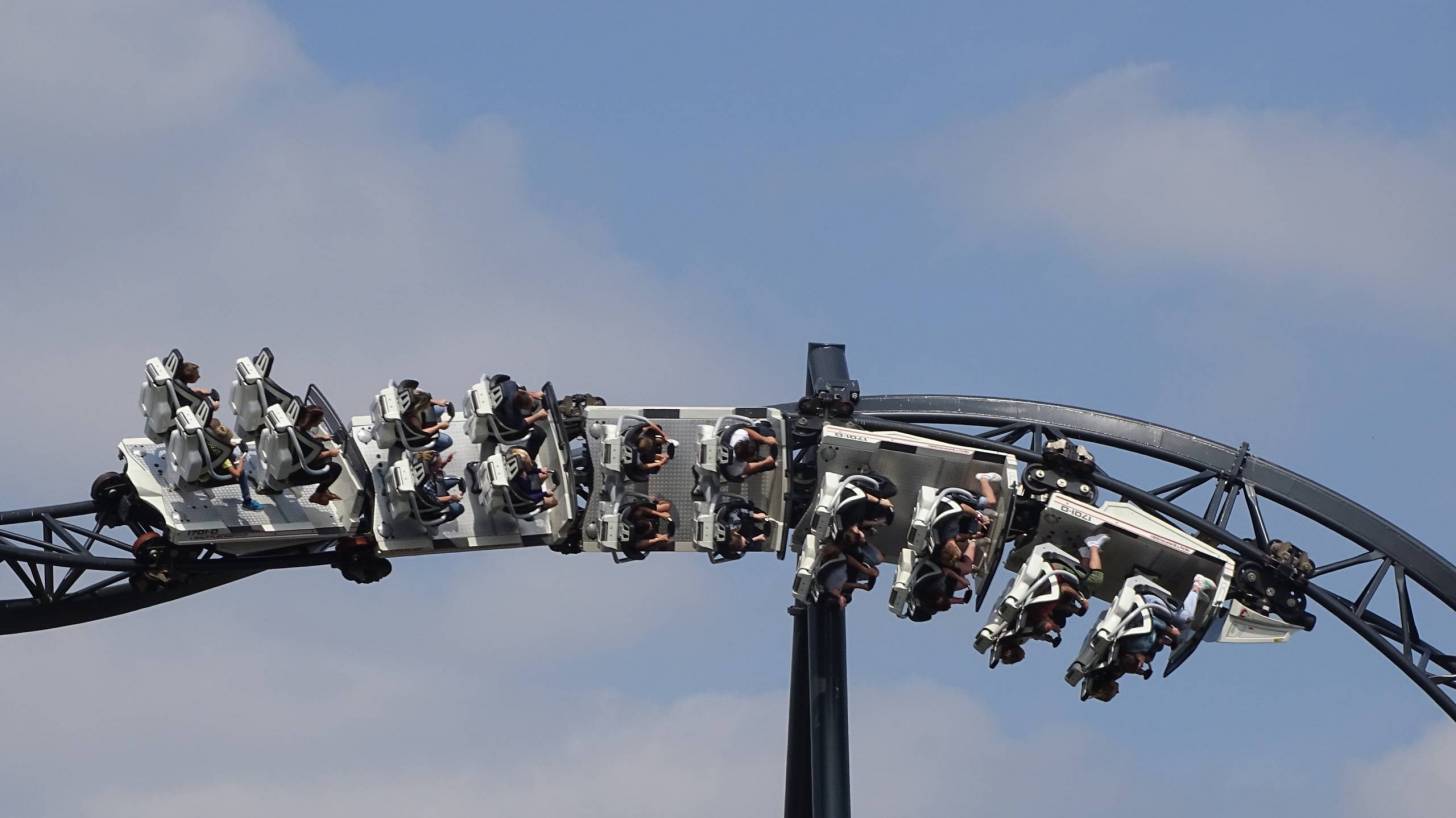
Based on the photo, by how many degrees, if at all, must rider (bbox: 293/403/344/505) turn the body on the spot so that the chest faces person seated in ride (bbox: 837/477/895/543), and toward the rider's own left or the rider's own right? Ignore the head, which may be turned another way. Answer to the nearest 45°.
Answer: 0° — they already face them

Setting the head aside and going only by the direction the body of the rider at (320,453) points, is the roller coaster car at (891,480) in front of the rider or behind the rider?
in front

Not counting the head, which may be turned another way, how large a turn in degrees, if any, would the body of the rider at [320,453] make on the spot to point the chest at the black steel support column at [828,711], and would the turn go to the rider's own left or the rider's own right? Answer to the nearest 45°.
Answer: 0° — they already face it

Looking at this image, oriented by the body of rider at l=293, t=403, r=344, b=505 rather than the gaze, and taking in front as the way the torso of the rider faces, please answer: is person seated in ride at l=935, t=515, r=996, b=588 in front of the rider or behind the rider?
in front

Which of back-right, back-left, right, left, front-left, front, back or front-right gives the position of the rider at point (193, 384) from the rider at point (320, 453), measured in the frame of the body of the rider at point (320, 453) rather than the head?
back

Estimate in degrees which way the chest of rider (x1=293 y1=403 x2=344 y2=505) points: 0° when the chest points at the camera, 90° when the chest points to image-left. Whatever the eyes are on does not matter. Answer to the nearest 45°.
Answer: approximately 270°

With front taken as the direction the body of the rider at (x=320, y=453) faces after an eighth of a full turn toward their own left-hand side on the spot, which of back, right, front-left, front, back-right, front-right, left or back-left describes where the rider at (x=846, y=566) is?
front-right

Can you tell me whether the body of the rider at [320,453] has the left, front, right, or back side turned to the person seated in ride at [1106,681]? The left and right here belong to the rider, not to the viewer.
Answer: front

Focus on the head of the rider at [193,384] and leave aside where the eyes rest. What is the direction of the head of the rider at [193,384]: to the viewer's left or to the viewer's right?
to the viewer's right

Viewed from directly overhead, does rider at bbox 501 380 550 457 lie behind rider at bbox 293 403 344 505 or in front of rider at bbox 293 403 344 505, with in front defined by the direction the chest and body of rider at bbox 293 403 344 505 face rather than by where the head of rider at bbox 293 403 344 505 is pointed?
in front

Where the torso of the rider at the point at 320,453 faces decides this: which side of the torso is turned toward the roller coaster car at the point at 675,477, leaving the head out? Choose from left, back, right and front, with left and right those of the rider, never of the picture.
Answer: front
